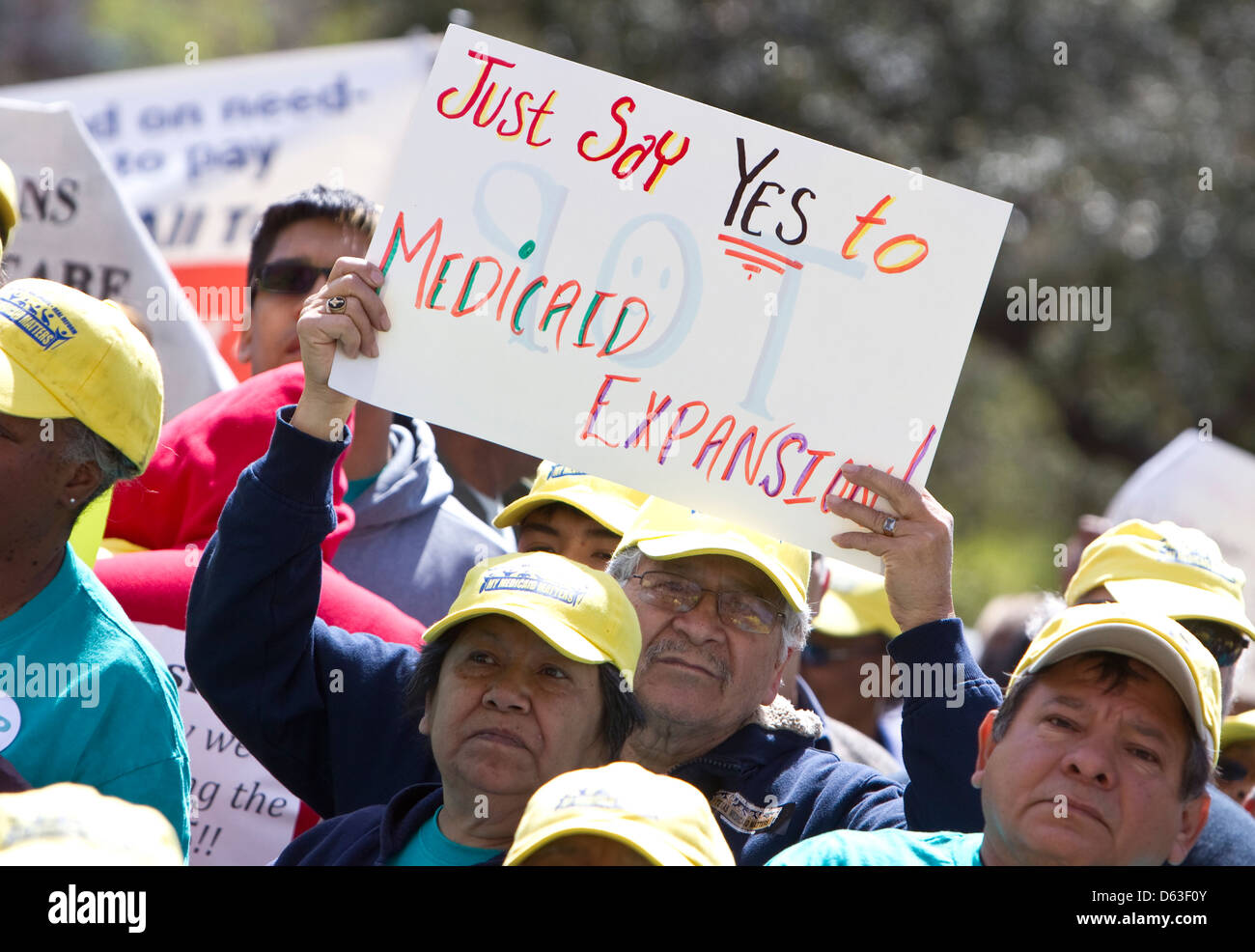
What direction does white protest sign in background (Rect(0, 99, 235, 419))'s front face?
toward the camera

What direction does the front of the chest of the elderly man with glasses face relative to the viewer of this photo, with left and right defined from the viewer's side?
facing the viewer

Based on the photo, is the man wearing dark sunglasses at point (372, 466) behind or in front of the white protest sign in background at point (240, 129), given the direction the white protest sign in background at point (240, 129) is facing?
in front

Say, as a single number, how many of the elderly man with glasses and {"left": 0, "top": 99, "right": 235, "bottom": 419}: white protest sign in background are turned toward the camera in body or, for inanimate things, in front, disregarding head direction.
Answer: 2

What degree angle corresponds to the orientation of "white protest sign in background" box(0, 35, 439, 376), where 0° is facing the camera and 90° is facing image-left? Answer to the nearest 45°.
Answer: approximately 0°

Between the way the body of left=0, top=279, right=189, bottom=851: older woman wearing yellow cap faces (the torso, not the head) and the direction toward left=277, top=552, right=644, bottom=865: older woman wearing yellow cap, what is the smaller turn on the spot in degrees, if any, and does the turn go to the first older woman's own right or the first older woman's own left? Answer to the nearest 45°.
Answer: approximately 135° to the first older woman's own left

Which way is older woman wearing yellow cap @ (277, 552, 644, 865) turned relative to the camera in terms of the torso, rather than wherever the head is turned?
toward the camera

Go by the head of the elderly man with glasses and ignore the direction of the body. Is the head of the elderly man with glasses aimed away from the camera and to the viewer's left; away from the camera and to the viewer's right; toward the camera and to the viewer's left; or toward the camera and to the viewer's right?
toward the camera and to the viewer's left
